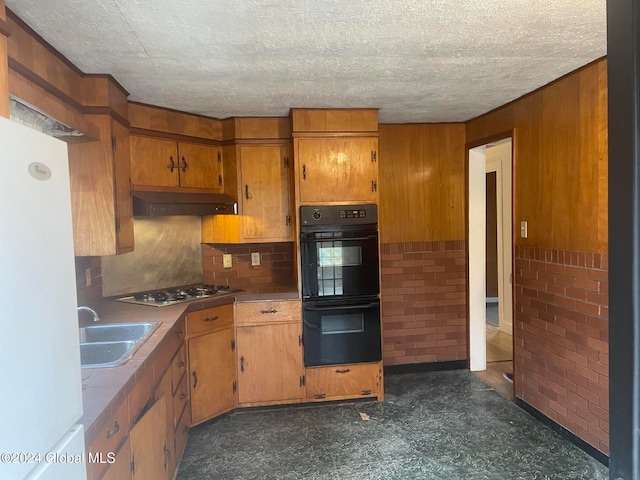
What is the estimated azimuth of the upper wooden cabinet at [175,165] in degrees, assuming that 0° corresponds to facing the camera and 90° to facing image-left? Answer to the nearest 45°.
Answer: approximately 315°

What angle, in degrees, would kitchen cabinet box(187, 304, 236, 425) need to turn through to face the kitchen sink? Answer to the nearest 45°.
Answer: approximately 90° to its right

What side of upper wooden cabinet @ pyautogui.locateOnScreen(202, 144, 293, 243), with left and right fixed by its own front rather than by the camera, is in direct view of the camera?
front

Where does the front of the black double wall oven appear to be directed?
toward the camera

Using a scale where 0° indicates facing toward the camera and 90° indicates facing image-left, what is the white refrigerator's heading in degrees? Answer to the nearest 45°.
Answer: approximately 315°

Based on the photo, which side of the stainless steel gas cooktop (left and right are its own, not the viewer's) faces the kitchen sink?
right

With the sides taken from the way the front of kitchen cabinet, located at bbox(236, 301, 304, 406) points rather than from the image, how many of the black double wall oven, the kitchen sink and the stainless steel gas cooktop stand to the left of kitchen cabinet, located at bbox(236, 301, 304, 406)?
1

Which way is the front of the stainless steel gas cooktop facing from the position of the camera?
facing the viewer and to the right of the viewer
